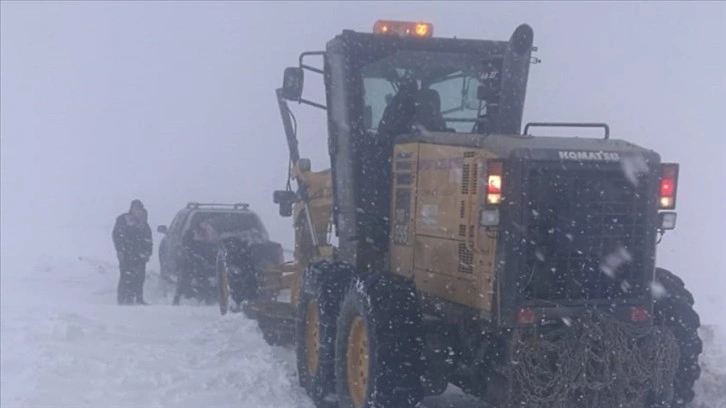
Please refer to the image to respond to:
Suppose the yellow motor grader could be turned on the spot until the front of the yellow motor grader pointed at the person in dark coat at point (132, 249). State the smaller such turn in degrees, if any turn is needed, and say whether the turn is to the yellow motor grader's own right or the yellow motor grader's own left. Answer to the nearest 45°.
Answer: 0° — it already faces them

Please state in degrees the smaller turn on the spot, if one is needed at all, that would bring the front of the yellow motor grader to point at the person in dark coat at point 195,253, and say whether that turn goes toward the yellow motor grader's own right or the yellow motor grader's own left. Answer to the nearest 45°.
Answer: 0° — it already faces them

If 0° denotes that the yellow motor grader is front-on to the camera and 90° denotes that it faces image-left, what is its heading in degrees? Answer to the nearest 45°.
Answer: approximately 135°
